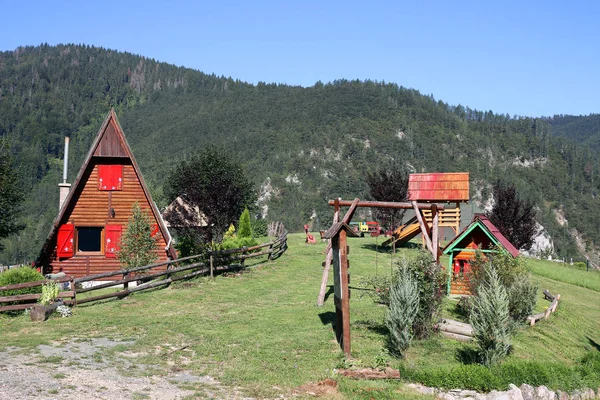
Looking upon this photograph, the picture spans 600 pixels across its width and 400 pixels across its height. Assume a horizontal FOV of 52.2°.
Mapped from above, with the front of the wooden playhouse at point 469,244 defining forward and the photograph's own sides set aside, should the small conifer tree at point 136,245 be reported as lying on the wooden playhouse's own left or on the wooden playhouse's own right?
on the wooden playhouse's own right

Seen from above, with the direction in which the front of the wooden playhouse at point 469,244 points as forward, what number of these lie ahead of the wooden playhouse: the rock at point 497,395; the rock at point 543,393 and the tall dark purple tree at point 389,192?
2

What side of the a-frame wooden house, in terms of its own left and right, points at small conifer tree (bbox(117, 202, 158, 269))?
front

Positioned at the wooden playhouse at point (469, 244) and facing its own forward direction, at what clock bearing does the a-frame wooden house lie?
The a-frame wooden house is roughly at 3 o'clock from the wooden playhouse.

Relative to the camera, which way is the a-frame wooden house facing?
toward the camera

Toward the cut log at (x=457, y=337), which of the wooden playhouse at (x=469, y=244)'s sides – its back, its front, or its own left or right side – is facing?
front

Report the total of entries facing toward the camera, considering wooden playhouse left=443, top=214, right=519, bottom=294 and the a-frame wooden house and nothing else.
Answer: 2

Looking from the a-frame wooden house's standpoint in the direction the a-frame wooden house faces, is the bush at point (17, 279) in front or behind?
in front

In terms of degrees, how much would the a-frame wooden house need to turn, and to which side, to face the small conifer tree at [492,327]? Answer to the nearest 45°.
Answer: approximately 45° to its left

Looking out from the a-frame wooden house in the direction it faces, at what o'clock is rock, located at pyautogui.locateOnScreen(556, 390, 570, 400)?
The rock is roughly at 11 o'clock from the a-frame wooden house.

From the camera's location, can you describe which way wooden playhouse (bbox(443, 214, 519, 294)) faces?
facing the viewer

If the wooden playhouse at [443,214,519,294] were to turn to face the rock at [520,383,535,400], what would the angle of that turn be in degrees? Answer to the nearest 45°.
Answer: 0° — it already faces it

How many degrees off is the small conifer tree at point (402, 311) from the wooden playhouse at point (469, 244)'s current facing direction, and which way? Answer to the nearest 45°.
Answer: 0° — it already faces it

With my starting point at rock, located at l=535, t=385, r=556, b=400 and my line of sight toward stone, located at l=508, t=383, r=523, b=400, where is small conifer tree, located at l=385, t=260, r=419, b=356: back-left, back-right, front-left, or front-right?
front-right
